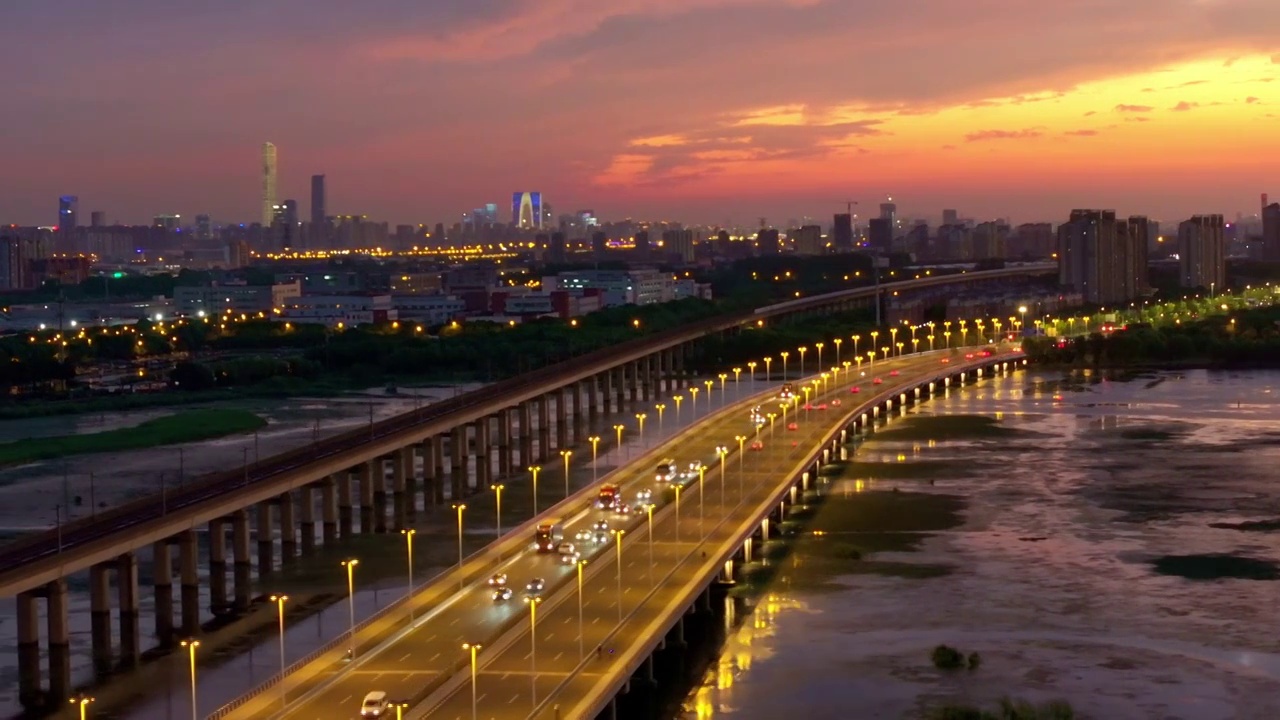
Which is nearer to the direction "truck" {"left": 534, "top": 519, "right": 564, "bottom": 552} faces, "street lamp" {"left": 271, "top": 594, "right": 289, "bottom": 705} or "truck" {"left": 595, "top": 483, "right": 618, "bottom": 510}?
the street lamp

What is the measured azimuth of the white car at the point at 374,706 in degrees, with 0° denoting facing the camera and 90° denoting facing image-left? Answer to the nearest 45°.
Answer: approximately 45°

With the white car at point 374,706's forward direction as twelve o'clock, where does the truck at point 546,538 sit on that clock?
The truck is roughly at 5 o'clock from the white car.

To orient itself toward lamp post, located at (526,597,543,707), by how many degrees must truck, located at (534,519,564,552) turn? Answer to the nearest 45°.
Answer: approximately 45° to its left

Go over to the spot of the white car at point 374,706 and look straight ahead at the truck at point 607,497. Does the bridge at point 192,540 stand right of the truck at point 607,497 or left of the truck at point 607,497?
left

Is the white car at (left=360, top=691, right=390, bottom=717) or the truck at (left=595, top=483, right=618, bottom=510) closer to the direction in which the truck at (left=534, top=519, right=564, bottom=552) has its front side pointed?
the white car

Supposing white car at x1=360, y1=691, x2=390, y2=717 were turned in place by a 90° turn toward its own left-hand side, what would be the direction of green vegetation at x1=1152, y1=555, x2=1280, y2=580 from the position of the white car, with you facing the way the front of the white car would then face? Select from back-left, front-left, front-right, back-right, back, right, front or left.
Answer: left

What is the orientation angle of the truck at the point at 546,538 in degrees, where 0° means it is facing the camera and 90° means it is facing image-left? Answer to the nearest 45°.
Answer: approximately 45°

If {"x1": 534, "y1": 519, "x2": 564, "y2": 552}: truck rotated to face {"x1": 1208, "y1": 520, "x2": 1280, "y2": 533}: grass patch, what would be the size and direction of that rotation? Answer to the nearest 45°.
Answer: approximately 135° to its left

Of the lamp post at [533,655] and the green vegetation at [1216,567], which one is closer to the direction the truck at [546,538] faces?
the lamp post
